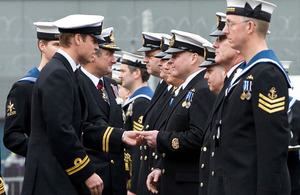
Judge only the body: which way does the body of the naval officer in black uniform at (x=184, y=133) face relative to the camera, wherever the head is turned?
to the viewer's left

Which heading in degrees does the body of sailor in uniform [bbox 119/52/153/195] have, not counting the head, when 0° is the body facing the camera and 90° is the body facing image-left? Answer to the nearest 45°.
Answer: approximately 90°

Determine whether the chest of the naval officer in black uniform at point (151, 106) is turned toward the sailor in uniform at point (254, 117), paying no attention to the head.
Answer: no

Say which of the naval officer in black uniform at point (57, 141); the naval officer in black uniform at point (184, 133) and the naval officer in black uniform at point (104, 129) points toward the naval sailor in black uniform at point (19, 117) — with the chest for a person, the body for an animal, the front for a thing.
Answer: the naval officer in black uniform at point (184, 133)

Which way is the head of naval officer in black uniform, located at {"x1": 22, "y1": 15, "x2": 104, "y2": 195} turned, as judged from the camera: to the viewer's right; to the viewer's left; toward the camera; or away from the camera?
to the viewer's right

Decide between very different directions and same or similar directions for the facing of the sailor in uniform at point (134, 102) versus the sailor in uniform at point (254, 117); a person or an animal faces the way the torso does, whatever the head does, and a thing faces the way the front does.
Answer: same or similar directions

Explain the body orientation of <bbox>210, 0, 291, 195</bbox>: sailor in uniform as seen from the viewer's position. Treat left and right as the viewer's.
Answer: facing to the left of the viewer

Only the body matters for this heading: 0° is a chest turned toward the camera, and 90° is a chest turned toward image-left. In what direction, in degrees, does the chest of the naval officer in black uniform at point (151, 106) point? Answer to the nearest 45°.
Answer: approximately 90°

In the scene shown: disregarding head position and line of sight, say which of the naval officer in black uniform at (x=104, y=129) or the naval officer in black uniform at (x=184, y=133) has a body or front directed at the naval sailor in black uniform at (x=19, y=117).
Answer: the naval officer in black uniform at (x=184, y=133)

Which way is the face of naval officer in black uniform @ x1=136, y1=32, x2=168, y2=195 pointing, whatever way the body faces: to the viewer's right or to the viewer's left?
to the viewer's left

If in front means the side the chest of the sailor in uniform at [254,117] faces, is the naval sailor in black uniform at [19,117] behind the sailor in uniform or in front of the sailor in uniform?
in front

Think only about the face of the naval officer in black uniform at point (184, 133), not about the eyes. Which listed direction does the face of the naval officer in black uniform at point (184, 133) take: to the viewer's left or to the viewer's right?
to the viewer's left

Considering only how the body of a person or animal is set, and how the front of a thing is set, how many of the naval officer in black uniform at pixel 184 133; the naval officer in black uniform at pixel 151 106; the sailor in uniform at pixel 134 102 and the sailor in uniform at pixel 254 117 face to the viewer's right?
0

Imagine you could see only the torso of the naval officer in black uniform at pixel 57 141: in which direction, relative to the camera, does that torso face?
to the viewer's right

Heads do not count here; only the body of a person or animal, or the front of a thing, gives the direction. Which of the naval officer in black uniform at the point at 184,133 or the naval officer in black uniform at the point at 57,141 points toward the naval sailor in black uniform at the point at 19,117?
the naval officer in black uniform at the point at 184,133

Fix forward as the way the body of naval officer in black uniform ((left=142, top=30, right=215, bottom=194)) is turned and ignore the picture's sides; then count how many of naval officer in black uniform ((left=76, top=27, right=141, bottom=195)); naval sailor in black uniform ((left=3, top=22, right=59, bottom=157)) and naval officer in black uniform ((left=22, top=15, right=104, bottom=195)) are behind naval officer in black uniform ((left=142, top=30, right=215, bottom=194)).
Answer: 0
